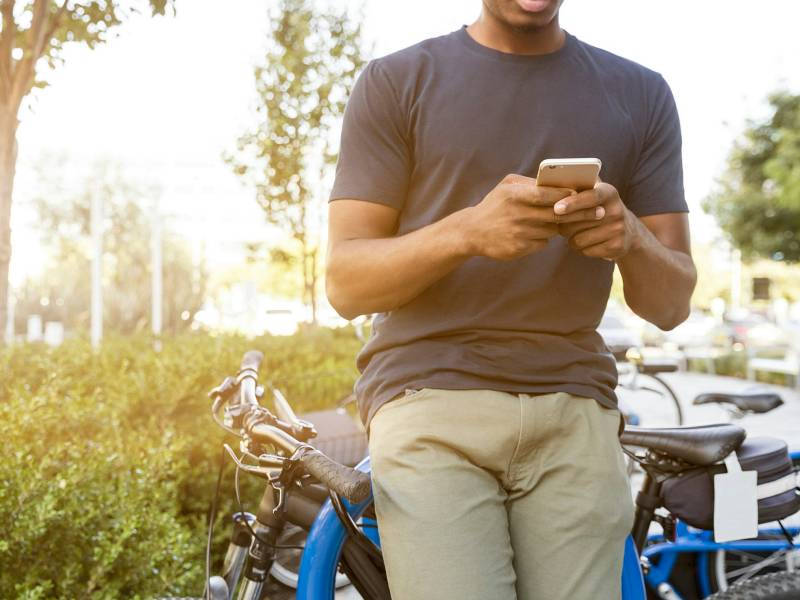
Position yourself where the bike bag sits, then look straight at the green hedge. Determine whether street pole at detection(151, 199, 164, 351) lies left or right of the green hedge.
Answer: right

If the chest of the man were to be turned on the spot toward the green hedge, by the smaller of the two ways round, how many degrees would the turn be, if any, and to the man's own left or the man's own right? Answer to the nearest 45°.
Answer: approximately 135° to the man's own right

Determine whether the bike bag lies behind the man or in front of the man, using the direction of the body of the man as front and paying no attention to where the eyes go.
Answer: behind

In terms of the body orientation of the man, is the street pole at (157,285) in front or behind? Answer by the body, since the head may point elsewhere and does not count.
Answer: behind

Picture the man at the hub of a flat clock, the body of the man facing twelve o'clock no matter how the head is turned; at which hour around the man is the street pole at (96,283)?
The street pole is roughly at 5 o'clock from the man.

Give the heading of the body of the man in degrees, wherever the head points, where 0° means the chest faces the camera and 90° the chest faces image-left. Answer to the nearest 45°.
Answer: approximately 0°
